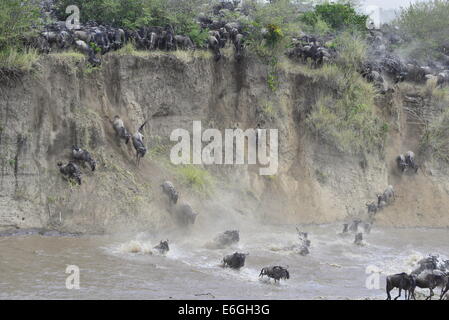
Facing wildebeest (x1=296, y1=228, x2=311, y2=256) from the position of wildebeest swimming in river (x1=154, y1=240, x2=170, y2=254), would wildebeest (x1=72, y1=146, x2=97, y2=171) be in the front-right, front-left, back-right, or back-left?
back-left

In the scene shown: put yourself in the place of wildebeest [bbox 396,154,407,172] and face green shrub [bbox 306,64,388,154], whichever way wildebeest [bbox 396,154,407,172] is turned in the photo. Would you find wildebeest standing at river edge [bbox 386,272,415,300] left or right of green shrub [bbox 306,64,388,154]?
left

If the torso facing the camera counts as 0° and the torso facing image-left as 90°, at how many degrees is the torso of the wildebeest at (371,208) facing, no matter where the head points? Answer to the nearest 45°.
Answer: approximately 45°

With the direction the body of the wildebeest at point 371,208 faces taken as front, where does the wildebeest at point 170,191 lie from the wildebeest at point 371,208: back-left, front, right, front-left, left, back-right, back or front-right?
front

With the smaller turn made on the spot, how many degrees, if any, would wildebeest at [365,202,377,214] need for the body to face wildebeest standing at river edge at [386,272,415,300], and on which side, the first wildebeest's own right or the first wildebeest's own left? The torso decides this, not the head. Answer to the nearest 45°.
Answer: approximately 45° to the first wildebeest's own left
